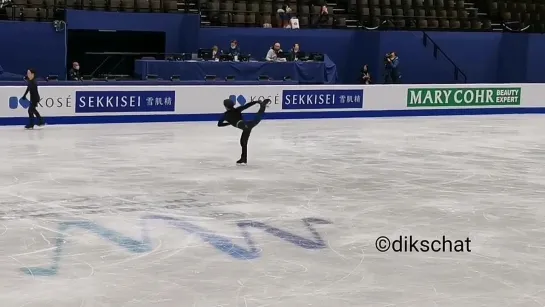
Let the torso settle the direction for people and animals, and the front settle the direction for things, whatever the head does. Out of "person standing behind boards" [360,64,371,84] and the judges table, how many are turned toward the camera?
2

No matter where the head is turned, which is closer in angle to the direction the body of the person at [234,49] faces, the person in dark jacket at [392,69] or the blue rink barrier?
the blue rink barrier

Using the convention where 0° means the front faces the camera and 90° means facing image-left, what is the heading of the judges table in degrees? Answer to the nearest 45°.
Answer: approximately 0°

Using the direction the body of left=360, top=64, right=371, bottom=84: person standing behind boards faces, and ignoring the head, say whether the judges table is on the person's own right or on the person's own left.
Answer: on the person's own right

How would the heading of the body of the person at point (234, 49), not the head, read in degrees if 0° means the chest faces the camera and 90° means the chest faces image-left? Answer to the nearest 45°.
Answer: approximately 0°

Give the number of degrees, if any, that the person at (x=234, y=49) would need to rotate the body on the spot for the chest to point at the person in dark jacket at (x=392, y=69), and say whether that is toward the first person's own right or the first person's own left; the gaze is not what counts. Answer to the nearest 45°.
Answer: approximately 135° to the first person's own left
